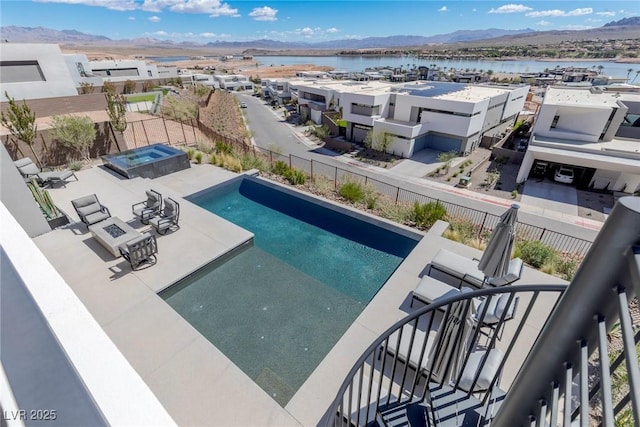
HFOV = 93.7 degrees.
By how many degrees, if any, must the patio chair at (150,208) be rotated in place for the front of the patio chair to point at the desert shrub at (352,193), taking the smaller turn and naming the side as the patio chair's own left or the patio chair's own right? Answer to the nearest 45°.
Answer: approximately 135° to the patio chair's own left

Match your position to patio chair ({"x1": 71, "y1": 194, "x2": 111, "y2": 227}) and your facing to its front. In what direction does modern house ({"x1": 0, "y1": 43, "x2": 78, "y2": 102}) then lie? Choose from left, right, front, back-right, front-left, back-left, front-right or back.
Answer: back-left

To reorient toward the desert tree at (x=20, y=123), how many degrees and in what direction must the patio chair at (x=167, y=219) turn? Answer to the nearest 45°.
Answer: approximately 90° to its right

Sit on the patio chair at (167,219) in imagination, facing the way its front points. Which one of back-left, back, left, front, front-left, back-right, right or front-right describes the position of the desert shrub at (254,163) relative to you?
back

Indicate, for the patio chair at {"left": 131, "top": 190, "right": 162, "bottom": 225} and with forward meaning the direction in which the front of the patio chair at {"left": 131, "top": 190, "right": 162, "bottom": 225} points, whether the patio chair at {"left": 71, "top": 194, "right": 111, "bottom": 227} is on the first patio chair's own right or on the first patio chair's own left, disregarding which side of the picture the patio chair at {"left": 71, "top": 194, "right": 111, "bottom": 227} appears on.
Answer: on the first patio chair's own right

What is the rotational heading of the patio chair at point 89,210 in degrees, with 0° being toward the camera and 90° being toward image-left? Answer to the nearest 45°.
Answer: approximately 315°

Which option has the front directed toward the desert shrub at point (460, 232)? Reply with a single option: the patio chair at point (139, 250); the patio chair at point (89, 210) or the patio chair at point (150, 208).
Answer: the patio chair at point (89, 210)

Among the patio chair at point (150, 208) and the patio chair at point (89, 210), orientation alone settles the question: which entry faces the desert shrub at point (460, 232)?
the patio chair at point (89, 210)

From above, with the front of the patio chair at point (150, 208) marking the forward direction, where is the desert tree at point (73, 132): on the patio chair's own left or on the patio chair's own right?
on the patio chair's own right
